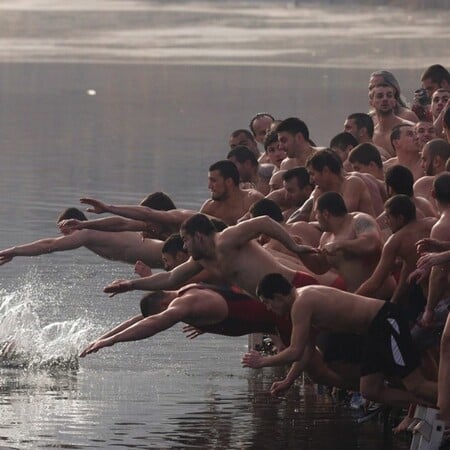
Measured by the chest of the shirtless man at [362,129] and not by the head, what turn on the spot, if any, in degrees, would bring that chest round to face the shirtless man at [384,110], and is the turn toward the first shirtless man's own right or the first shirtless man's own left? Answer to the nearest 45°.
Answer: approximately 135° to the first shirtless man's own right

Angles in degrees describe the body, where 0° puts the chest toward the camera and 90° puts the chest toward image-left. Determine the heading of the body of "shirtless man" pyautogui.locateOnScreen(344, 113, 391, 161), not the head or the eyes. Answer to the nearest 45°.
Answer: approximately 90°

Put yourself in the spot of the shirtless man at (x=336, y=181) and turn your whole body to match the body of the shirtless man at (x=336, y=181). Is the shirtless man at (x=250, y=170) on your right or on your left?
on your right

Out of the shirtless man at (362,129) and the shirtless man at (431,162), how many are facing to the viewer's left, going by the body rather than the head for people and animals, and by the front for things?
2

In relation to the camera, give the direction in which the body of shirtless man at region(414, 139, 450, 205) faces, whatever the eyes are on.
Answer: to the viewer's left

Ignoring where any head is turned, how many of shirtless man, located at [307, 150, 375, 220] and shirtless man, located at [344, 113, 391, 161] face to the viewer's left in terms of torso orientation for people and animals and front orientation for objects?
2

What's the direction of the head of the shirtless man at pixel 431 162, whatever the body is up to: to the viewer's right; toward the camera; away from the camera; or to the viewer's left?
to the viewer's left

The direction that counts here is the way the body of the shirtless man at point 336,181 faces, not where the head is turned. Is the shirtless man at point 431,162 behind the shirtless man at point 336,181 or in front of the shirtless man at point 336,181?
behind

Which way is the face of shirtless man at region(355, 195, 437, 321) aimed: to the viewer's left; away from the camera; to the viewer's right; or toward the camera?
to the viewer's left

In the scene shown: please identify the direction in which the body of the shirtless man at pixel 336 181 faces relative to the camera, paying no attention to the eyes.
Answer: to the viewer's left
